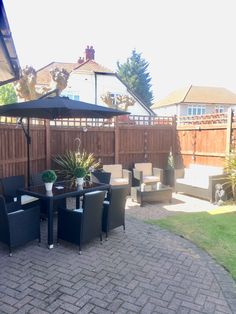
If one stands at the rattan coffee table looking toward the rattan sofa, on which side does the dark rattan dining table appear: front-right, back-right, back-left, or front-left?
back-right

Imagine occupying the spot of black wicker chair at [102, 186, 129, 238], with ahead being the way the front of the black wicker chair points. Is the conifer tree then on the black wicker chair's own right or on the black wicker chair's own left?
on the black wicker chair's own right

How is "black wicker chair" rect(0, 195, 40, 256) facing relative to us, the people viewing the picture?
facing away from the viewer and to the right of the viewer

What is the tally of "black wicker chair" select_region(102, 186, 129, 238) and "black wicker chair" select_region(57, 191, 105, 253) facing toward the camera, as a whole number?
0

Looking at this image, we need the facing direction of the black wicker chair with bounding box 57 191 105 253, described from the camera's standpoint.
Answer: facing away from the viewer and to the left of the viewer

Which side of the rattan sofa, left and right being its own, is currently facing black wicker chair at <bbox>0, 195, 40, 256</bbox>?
front

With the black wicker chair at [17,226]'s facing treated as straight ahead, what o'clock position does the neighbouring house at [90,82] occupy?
The neighbouring house is roughly at 11 o'clock from the black wicker chair.

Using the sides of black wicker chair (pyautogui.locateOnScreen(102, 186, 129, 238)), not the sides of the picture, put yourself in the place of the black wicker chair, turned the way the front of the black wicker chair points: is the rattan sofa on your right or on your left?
on your right

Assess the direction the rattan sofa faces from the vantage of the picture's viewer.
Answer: facing the viewer and to the left of the viewer

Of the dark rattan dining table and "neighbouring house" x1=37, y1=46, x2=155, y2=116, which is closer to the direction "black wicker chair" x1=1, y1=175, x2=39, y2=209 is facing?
the dark rattan dining table

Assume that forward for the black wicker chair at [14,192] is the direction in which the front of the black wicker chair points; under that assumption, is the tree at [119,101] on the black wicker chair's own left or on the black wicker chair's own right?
on the black wicker chair's own left

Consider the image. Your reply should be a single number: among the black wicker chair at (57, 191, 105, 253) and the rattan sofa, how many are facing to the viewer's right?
0

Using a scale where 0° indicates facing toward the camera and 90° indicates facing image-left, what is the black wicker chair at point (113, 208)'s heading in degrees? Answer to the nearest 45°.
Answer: approximately 135°

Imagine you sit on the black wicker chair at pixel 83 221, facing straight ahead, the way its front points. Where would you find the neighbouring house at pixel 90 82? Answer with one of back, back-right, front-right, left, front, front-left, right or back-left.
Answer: front-right

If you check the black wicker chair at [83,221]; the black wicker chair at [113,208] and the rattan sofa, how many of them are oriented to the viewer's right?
0

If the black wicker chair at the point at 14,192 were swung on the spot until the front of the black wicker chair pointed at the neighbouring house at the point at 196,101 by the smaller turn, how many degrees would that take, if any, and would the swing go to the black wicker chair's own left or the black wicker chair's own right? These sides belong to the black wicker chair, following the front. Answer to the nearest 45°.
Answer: approximately 90° to the black wicker chair's own left

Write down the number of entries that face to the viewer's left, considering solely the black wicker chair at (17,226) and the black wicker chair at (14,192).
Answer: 0

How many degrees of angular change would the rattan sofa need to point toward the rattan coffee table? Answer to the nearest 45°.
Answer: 0° — it already faces it

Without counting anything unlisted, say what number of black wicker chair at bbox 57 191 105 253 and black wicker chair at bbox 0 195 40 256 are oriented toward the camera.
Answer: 0
